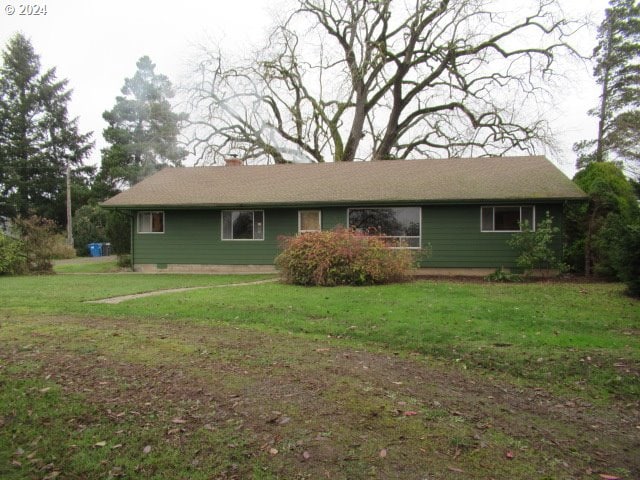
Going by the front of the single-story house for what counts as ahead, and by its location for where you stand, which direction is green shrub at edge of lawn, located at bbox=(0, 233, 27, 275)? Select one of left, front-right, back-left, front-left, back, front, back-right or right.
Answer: right

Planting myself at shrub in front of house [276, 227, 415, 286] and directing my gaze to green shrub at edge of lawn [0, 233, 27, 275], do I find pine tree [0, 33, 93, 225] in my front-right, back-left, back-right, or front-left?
front-right

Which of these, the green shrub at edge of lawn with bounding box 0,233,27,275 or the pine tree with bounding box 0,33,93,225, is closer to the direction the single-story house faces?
the green shrub at edge of lawn

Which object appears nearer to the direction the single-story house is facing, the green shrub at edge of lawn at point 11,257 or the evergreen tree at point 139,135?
the green shrub at edge of lawn

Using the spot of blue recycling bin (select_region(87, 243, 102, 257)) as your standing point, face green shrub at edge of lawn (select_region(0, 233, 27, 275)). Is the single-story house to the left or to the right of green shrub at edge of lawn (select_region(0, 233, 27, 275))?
left

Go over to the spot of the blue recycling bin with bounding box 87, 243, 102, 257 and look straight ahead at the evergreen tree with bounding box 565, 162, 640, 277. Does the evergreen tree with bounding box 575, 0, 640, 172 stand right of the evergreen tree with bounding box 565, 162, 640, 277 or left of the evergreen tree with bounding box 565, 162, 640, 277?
left

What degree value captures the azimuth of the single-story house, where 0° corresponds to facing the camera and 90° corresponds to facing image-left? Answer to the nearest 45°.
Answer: approximately 0°

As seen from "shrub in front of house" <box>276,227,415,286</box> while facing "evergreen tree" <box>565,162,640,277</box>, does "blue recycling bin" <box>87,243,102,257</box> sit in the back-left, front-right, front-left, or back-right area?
back-left

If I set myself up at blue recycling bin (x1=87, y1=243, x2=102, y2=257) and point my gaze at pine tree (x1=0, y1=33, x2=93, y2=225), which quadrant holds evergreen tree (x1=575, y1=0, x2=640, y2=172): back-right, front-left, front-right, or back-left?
back-right

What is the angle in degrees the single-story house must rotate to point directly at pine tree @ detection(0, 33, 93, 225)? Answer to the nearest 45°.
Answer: approximately 135° to its right

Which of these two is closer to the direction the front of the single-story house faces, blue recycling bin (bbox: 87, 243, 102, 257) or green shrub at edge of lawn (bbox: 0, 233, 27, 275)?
the green shrub at edge of lawn

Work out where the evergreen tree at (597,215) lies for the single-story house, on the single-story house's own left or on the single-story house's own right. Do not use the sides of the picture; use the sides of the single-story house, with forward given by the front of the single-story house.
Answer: on the single-story house's own left

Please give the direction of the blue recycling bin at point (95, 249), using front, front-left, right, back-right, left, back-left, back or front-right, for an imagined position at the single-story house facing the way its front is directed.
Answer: back-right

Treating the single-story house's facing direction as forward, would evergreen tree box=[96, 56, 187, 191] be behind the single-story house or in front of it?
behind

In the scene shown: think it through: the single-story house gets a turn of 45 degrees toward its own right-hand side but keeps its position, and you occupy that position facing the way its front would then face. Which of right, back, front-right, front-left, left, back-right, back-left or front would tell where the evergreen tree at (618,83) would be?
back

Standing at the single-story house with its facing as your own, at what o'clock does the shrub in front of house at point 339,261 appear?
The shrub in front of house is roughly at 12 o'clock from the single-story house.
